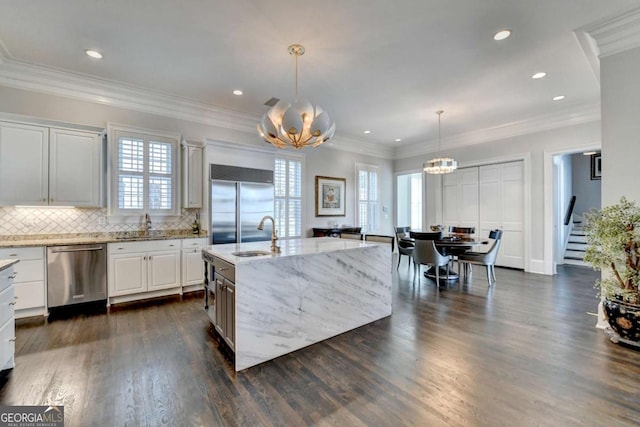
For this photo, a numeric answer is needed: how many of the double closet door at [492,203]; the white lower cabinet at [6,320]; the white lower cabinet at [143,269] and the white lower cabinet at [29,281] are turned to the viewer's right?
1

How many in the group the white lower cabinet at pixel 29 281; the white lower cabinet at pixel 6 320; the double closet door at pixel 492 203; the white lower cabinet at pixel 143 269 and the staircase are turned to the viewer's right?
1

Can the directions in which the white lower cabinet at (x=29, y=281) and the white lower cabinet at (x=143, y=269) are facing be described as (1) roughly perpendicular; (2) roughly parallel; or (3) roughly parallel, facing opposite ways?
roughly parallel

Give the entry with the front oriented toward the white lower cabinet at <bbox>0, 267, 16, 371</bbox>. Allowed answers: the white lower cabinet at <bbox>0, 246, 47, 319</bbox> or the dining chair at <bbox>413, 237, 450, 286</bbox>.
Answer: the white lower cabinet at <bbox>0, 246, 47, 319</bbox>

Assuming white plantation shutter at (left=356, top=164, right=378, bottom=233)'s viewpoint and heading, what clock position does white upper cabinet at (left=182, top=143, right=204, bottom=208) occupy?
The white upper cabinet is roughly at 3 o'clock from the white plantation shutter.

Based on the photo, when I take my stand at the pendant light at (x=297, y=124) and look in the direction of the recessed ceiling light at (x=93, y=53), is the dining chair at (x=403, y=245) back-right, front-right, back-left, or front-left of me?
back-right

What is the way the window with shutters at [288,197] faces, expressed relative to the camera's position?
facing the viewer and to the right of the viewer

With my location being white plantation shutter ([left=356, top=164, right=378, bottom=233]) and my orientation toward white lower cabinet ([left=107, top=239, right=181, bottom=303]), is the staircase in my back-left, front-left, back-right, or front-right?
back-left

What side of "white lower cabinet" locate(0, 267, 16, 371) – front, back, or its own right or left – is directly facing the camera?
right

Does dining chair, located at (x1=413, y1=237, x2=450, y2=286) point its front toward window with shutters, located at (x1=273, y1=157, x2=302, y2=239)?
no

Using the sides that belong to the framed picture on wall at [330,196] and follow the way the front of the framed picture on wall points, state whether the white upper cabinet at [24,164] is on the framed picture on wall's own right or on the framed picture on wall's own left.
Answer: on the framed picture on wall's own right

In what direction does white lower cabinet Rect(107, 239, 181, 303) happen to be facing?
toward the camera

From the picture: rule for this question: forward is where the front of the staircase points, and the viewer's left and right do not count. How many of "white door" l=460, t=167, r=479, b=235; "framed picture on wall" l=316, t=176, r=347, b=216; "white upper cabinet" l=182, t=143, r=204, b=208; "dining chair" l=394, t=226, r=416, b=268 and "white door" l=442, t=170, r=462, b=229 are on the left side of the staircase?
0

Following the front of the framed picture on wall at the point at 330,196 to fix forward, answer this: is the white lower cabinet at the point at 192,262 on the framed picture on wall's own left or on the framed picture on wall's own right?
on the framed picture on wall's own right

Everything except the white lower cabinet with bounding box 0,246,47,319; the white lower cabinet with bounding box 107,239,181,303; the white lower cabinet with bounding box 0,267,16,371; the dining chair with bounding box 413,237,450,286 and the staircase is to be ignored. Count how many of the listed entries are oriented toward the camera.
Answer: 3

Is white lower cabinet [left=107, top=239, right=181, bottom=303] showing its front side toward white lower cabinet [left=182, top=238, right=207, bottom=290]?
no

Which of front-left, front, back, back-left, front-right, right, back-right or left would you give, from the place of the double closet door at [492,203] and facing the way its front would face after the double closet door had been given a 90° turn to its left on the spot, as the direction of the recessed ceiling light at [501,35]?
front-right

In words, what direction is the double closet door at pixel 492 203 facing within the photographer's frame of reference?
facing the viewer and to the left of the viewer

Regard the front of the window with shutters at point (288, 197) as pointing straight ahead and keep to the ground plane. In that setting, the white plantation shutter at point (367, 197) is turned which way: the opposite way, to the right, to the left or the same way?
the same way

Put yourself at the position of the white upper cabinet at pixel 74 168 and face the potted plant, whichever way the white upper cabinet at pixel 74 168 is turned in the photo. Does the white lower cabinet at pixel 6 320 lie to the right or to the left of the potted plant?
right

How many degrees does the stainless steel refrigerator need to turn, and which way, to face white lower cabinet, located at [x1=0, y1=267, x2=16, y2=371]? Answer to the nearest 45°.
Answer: approximately 90° to its right

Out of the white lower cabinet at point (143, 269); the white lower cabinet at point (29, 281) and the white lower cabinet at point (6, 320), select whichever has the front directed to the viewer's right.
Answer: the white lower cabinet at point (6, 320)
